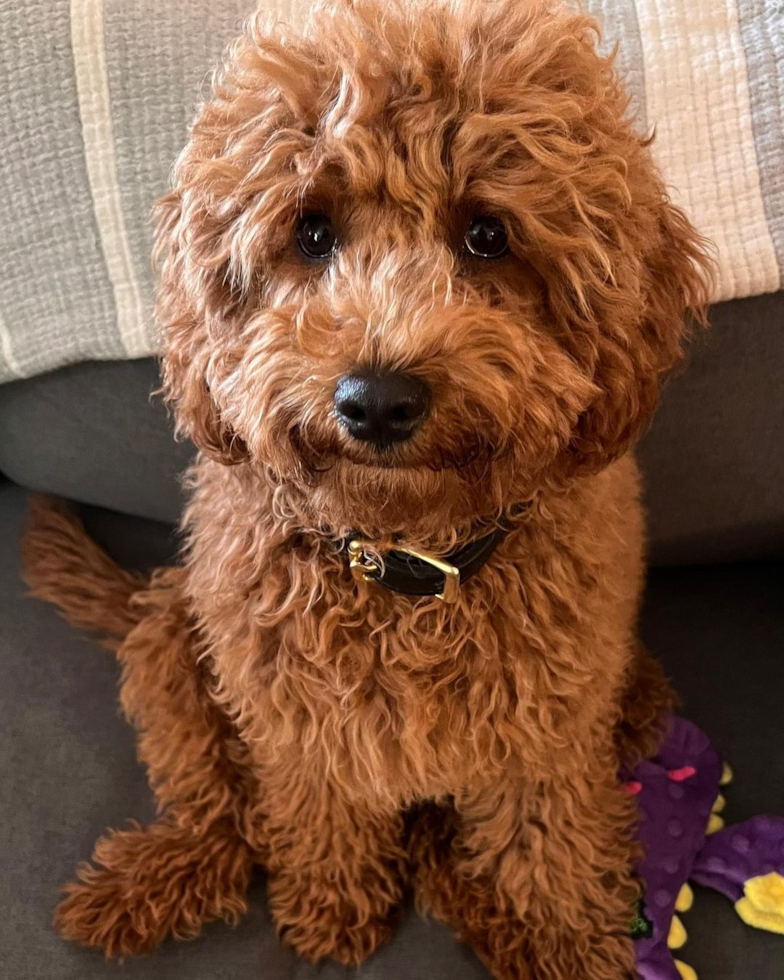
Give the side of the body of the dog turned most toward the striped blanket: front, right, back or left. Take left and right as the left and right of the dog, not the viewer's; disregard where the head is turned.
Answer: back
